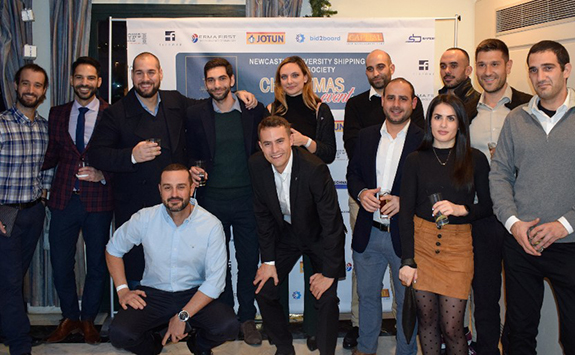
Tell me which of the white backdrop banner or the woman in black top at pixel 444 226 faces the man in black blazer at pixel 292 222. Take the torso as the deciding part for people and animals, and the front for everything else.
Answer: the white backdrop banner

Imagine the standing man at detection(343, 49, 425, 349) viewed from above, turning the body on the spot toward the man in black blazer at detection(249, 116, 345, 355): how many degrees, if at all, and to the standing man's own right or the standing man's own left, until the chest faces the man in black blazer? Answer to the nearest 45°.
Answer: approximately 45° to the standing man's own right

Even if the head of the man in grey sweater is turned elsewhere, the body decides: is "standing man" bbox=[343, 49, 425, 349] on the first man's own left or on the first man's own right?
on the first man's own right

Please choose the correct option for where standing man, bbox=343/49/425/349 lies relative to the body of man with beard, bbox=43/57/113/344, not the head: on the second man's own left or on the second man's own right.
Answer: on the second man's own left

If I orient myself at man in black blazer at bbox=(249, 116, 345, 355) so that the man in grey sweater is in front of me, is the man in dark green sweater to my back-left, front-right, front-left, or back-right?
back-left

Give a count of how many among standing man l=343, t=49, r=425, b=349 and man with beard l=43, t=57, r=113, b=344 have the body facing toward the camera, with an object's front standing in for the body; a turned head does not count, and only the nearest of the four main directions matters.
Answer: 2

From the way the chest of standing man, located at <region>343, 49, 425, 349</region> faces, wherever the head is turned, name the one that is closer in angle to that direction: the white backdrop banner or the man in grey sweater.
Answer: the man in grey sweater
